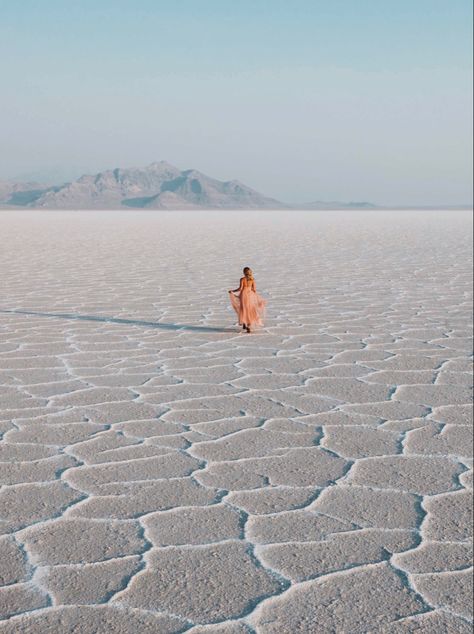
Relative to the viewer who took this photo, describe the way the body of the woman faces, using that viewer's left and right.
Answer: facing away from the viewer
